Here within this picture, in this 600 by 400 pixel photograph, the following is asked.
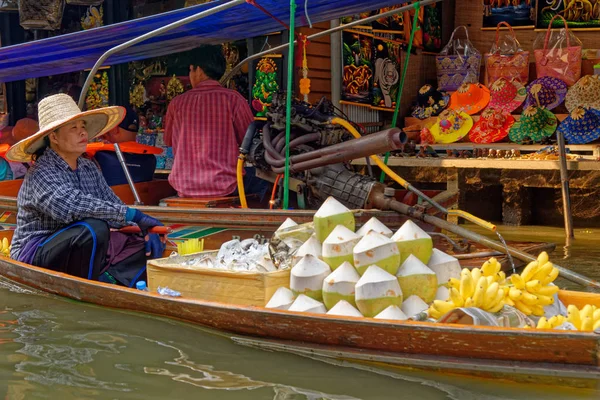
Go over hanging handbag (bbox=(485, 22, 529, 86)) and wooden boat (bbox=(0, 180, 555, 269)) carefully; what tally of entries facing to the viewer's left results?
1

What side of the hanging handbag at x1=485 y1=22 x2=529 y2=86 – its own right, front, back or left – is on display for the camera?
front

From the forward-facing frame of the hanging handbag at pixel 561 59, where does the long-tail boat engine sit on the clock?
The long-tail boat engine is roughly at 1 o'clock from the hanging handbag.

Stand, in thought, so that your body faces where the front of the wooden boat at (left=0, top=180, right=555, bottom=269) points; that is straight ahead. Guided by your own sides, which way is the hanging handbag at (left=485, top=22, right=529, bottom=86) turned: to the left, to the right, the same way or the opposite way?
to the left

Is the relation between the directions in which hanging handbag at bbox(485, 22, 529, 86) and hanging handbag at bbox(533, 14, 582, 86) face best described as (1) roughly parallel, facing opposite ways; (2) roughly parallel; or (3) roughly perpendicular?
roughly parallel

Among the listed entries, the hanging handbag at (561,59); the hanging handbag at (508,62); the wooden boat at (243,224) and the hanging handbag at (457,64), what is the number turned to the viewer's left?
1

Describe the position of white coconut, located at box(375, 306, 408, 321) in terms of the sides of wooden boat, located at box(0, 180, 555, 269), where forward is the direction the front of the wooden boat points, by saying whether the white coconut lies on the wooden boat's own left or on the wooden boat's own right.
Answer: on the wooden boat's own left

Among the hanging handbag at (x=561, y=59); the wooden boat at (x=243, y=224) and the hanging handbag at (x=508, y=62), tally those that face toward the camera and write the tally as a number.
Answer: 2

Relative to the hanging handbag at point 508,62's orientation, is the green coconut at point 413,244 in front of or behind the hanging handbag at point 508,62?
in front

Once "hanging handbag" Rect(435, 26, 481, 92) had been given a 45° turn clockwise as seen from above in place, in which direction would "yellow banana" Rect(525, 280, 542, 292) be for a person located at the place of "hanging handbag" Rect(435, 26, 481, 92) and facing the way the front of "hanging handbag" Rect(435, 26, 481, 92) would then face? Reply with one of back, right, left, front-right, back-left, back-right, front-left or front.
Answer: front-left

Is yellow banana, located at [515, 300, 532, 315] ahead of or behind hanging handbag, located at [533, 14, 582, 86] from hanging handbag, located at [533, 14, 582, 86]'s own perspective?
ahead

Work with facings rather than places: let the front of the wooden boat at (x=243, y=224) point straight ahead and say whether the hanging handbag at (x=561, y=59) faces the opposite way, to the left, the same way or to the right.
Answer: to the left

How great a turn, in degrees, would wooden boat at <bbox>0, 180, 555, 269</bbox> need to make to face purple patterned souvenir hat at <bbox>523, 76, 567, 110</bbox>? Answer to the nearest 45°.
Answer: approximately 135° to its right

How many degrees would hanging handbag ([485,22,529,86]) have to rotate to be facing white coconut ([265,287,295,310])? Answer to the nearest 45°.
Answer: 0° — it already faces it

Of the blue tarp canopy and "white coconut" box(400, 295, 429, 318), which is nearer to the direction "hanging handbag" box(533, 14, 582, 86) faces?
the white coconut

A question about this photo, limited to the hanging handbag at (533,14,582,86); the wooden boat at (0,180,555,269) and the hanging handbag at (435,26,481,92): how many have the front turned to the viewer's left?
1

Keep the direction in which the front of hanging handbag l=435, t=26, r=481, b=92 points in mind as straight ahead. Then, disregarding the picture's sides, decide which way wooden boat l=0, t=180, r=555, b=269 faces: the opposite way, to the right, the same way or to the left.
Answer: to the right

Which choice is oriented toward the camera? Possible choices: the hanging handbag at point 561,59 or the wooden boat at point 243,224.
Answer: the hanging handbag

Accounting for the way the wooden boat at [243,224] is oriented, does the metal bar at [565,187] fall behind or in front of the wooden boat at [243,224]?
behind

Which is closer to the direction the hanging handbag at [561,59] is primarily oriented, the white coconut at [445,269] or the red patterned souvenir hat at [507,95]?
the white coconut
